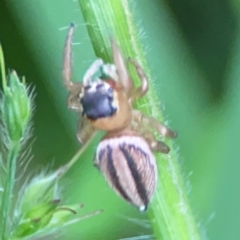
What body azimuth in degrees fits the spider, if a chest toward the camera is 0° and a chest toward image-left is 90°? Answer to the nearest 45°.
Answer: approximately 180°
